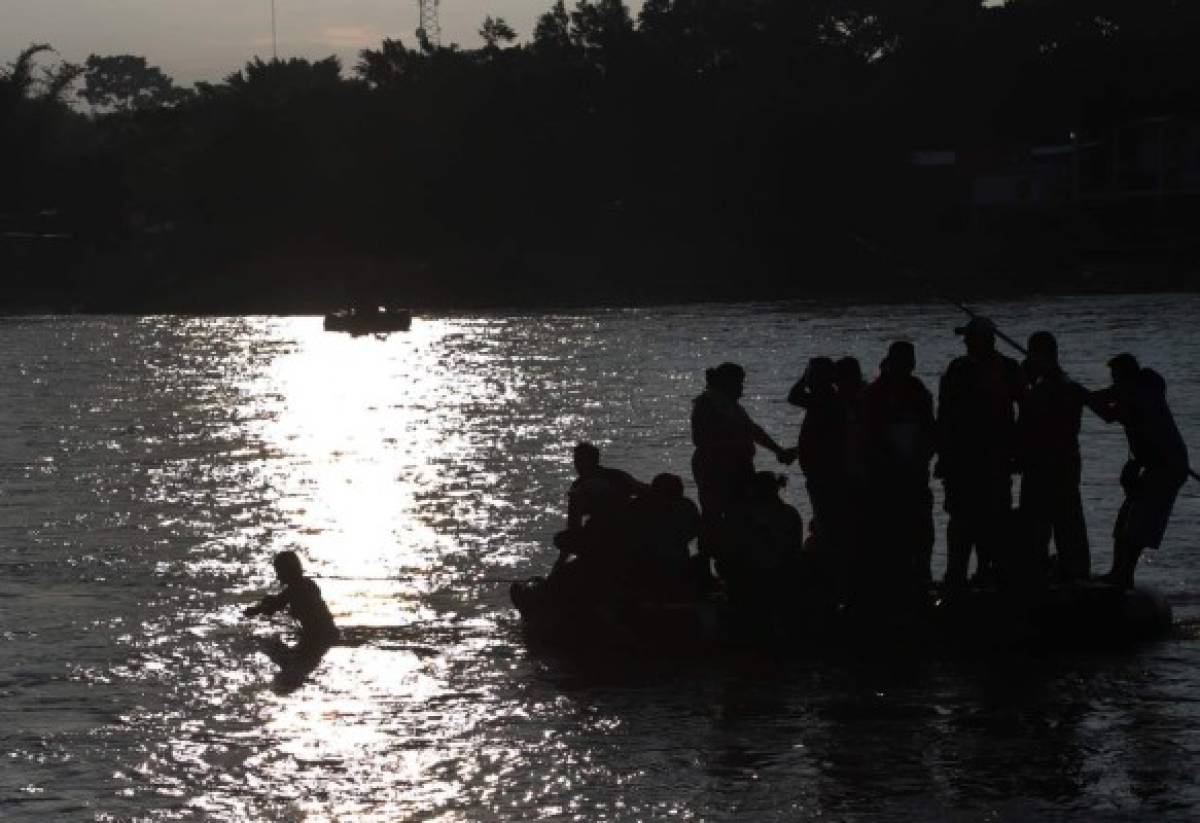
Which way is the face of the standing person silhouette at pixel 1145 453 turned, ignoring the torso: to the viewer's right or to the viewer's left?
to the viewer's left

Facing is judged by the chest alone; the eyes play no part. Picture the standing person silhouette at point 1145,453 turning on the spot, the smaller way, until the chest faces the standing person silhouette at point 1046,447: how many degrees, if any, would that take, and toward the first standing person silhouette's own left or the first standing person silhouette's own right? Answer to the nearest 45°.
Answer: approximately 45° to the first standing person silhouette's own left

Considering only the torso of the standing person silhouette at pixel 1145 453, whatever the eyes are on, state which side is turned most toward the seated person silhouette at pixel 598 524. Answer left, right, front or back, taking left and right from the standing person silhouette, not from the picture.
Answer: front

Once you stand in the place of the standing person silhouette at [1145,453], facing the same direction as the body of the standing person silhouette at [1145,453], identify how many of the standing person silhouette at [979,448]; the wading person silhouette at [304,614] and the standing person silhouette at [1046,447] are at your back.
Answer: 0

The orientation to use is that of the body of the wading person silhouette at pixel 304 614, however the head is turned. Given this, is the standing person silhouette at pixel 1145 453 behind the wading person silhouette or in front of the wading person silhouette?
behind

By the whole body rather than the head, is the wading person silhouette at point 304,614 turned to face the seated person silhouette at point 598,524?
no

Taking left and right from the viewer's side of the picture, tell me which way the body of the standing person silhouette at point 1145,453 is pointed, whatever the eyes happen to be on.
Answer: facing to the left of the viewer

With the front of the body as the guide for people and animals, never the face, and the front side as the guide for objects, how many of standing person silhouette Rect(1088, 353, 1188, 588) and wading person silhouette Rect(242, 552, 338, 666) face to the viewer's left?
2

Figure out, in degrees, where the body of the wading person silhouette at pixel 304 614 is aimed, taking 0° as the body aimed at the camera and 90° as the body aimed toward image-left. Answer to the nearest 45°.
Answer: approximately 90°

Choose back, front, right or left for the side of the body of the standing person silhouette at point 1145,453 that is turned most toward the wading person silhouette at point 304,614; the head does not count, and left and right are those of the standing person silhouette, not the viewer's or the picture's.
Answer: front

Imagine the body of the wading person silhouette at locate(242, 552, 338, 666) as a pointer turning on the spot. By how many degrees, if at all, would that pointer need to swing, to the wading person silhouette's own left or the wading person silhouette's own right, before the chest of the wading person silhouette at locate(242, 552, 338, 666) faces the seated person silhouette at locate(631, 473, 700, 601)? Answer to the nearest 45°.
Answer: approximately 135° to the wading person silhouette's own left
